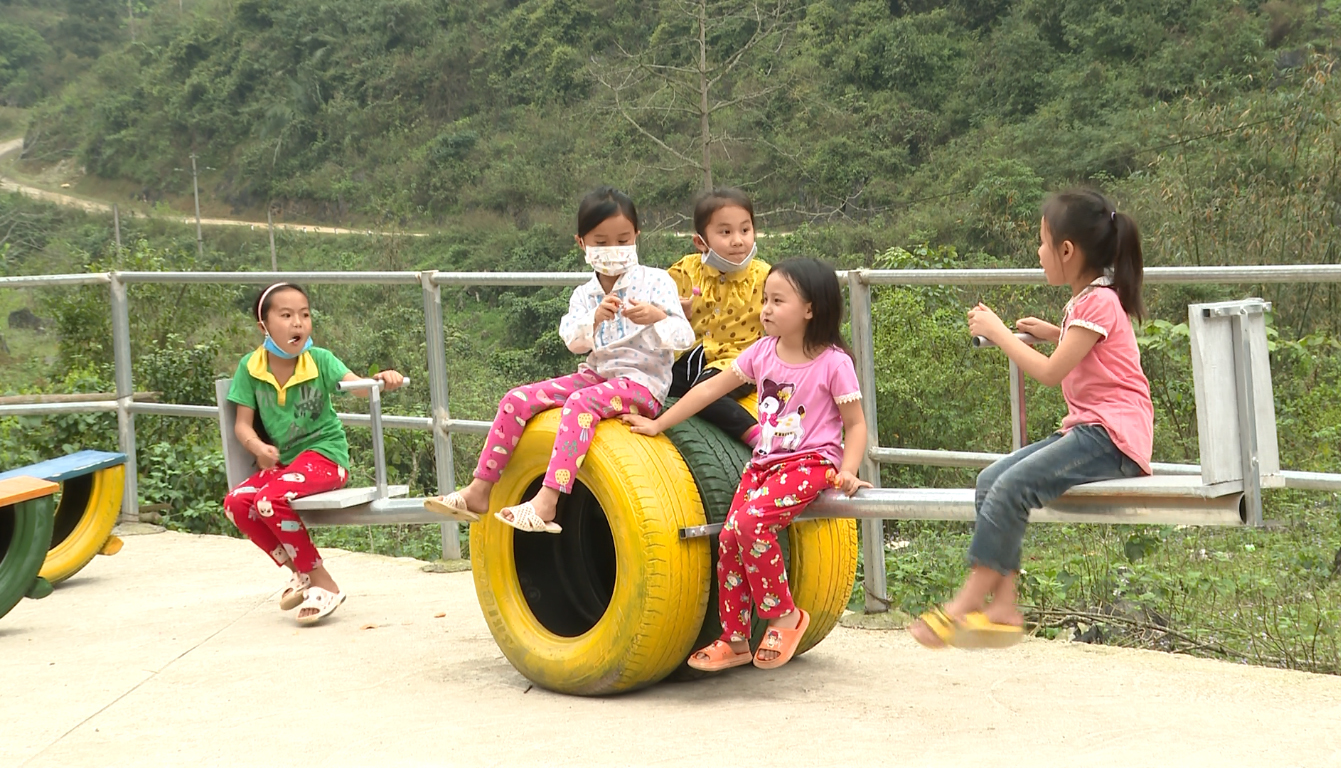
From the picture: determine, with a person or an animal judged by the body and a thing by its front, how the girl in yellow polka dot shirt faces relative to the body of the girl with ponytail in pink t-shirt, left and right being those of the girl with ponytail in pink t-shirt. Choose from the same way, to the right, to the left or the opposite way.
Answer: to the left

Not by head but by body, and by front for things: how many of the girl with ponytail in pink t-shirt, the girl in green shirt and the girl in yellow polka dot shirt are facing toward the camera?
2

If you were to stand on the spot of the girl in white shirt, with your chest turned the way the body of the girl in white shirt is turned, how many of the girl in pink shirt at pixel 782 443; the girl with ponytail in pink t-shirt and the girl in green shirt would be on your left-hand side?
2

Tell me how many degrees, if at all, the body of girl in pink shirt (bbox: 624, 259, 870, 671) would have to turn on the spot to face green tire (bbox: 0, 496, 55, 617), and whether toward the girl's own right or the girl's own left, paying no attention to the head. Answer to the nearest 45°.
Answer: approximately 45° to the girl's own right

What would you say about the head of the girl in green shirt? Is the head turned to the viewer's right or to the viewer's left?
to the viewer's right

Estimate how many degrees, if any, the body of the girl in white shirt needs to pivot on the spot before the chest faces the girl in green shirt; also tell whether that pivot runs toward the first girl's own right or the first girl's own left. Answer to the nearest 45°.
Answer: approximately 90° to the first girl's own right

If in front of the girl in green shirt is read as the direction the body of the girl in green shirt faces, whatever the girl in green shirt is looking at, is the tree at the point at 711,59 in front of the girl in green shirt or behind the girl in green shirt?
behind

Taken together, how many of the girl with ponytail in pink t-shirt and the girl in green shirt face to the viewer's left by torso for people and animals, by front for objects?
1

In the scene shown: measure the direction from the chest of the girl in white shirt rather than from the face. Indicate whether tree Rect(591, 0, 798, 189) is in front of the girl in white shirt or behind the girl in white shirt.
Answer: behind
